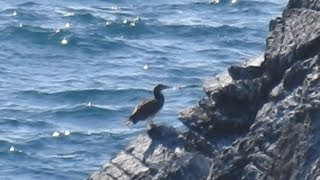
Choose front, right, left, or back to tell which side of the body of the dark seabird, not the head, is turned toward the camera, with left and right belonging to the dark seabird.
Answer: right
